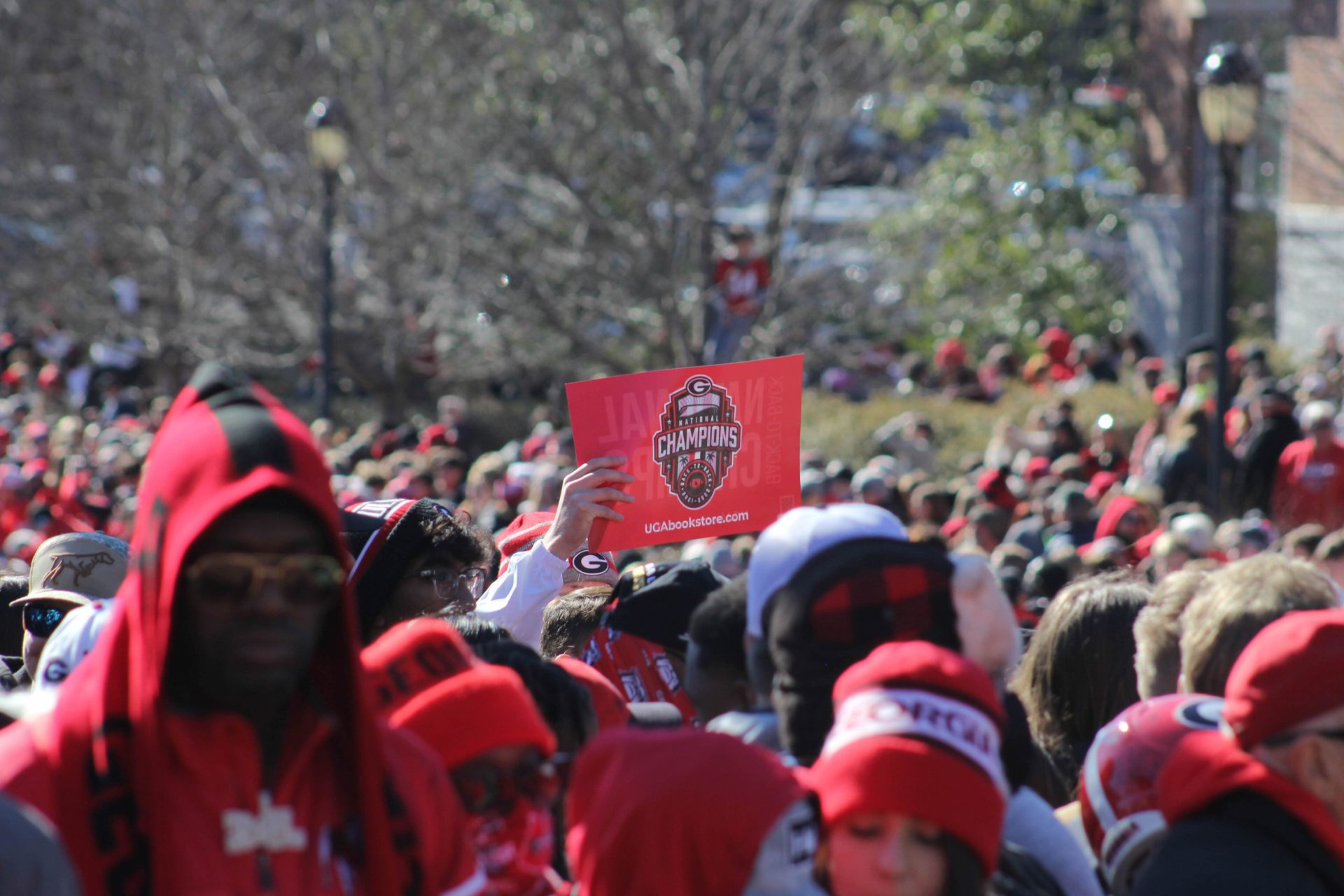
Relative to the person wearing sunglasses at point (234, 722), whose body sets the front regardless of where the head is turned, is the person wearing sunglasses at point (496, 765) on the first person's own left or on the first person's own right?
on the first person's own left

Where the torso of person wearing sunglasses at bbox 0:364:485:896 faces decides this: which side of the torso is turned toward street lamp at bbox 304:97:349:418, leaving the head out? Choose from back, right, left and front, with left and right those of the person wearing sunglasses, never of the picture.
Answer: back

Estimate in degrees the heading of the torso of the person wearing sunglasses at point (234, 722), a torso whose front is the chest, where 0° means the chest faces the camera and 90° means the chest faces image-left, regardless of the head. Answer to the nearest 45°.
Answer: approximately 0°

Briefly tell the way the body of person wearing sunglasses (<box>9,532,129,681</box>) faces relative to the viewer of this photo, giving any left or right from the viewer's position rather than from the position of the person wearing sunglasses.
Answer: facing the viewer and to the left of the viewer

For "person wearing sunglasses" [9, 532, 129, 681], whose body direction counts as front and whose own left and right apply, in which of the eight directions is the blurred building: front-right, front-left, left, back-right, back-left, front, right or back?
back

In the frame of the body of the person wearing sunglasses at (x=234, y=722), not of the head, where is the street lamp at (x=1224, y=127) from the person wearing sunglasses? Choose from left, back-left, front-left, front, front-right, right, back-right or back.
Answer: back-left

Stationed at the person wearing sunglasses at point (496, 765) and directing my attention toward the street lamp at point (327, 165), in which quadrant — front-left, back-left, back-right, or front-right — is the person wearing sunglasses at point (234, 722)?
back-left

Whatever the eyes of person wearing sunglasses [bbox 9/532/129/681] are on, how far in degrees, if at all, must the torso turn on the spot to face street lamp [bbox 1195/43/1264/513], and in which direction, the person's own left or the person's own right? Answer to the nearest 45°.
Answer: approximately 180°

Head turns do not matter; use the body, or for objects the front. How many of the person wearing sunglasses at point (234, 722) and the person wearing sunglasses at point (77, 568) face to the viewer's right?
0

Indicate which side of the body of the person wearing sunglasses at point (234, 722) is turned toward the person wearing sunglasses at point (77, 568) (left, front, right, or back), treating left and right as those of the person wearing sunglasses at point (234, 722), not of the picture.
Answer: back
